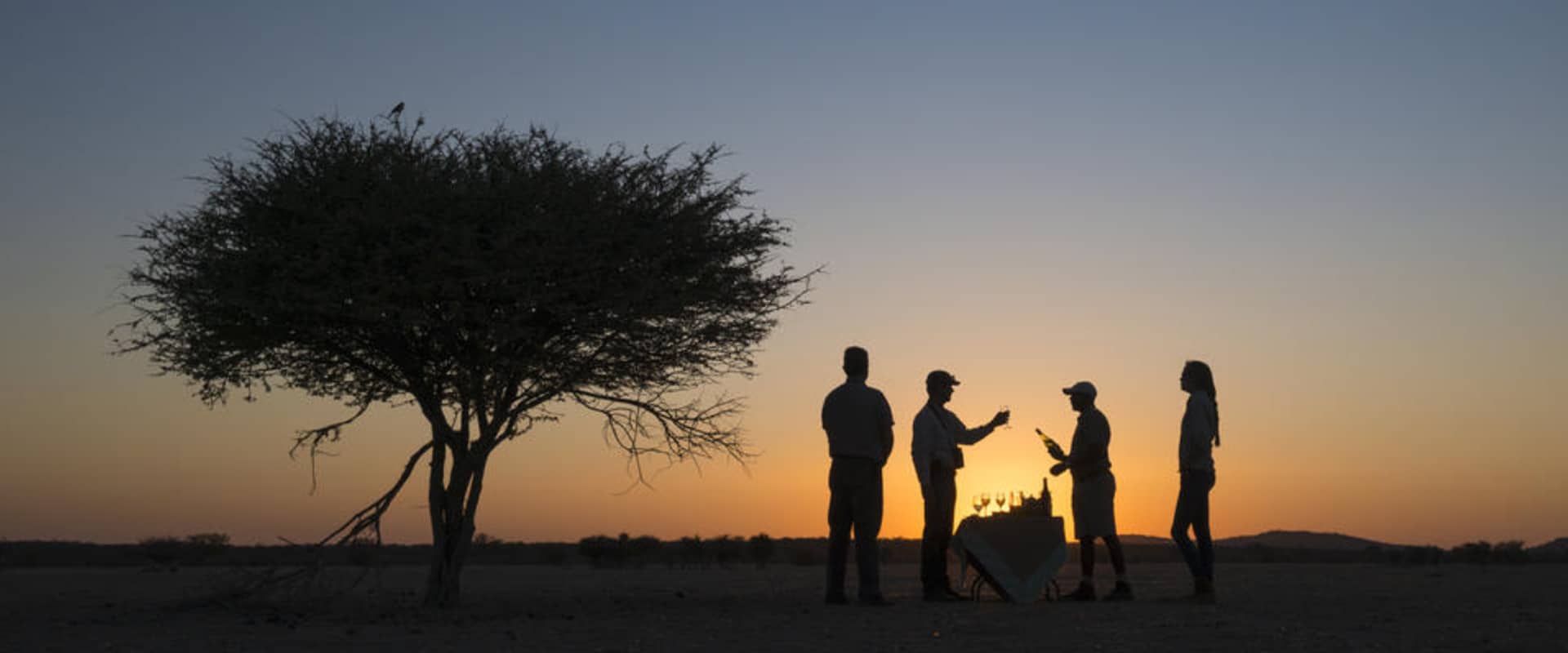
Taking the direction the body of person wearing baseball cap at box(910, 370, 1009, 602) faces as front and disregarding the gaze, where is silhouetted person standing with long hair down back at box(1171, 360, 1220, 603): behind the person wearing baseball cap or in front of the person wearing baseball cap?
in front

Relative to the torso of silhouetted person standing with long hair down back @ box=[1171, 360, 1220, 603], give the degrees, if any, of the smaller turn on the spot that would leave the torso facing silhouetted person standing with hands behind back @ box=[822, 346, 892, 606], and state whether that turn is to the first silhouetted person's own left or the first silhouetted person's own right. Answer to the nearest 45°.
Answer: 0° — they already face them

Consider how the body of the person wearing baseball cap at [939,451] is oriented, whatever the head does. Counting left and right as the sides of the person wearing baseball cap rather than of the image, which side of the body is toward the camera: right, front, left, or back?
right

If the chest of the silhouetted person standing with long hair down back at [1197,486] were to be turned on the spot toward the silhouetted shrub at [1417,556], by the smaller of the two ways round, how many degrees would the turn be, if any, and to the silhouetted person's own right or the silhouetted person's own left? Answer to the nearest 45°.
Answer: approximately 90° to the silhouetted person's own right

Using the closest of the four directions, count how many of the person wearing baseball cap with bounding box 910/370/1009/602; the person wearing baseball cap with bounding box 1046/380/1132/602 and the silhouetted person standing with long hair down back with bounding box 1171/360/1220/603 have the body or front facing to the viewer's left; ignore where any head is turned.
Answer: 2

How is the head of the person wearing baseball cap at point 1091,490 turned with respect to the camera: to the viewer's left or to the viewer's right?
to the viewer's left

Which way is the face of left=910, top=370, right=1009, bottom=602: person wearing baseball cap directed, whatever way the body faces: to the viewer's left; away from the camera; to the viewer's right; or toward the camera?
to the viewer's right

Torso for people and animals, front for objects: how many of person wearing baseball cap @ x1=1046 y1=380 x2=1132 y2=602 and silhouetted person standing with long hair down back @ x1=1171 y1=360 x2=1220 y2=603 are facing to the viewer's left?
2

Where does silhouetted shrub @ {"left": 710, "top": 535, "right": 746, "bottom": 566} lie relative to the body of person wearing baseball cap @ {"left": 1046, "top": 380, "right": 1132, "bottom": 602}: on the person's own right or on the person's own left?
on the person's own right

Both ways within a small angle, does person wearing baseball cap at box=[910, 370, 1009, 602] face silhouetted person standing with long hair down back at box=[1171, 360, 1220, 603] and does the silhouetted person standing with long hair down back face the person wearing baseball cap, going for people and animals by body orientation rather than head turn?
yes

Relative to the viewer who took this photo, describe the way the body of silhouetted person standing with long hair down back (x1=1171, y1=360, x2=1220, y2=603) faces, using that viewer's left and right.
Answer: facing to the left of the viewer

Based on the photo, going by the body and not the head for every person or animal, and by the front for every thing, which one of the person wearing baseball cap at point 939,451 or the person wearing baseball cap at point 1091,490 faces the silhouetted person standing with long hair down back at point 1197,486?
the person wearing baseball cap at point 939,451

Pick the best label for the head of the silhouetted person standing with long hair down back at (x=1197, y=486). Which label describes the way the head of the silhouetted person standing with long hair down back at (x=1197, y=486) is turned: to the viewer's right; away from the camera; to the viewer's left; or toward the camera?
to the viewer's left

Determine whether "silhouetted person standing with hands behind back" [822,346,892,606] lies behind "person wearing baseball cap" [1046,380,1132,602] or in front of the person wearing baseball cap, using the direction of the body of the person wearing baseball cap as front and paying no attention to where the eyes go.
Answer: in front

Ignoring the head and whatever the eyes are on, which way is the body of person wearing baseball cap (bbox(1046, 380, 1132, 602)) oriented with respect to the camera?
to the viewer's left
